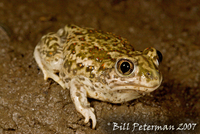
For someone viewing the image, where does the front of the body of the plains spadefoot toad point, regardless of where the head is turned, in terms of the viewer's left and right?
facing the viewer and to the right of the viewer
